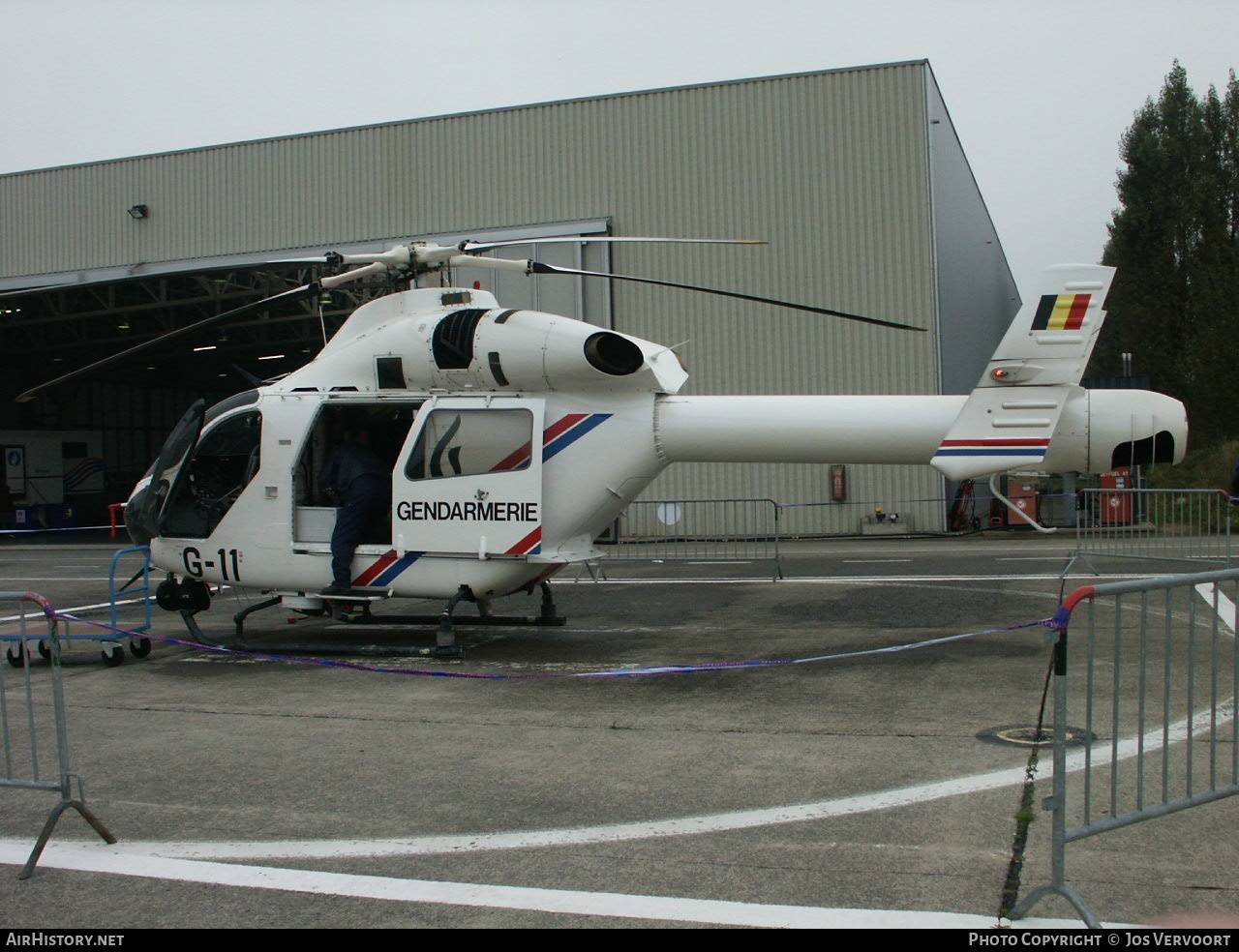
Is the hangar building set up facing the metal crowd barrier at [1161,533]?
no

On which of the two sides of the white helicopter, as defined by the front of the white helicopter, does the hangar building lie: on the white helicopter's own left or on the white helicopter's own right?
on the white helicopter's own right

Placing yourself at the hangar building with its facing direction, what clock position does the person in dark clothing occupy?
The person in dark clothing is roughly at 11 o'clock from the hangar building.

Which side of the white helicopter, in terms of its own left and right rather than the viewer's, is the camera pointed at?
left

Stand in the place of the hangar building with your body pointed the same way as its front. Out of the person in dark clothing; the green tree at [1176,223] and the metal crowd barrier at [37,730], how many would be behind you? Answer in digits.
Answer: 1

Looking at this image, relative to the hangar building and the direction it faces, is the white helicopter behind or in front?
in front

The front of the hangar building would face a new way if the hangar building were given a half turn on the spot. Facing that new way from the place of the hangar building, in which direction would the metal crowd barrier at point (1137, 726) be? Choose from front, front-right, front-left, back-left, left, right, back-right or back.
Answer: back-right

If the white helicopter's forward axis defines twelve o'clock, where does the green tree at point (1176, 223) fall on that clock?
The green tree is roughly at 4 o'clock from the white helicopter.

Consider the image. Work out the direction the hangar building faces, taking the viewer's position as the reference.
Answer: facing the viewer and to the left of the viewer

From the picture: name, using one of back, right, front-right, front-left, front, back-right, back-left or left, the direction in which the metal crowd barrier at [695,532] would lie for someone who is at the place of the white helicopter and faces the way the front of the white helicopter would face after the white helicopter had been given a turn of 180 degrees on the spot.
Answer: left

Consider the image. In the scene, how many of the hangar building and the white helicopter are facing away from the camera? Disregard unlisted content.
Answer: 0

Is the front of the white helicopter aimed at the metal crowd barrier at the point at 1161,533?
no
